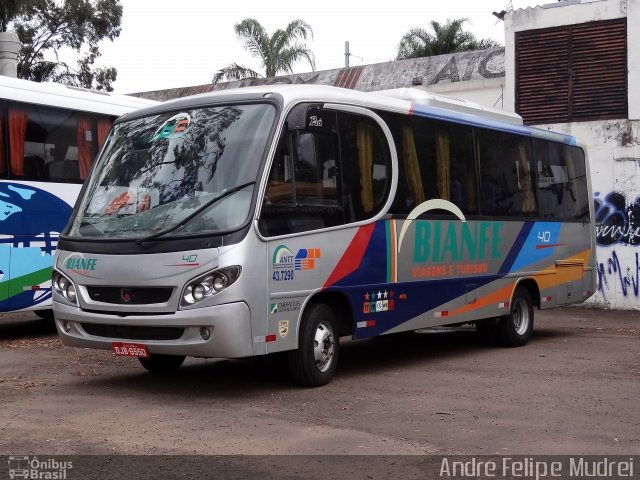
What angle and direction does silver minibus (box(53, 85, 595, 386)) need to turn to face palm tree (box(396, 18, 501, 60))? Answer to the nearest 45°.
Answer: approximately 135° to its right

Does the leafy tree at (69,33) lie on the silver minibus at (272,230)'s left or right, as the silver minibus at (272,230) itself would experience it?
on its right

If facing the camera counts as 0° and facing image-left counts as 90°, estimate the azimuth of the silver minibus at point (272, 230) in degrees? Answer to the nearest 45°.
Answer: approximately 45°

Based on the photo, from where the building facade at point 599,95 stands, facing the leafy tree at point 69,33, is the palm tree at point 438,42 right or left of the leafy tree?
right

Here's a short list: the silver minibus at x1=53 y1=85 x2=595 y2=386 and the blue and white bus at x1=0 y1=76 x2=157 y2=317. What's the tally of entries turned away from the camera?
0

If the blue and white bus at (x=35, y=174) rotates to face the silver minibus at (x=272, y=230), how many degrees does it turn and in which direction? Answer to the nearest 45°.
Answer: approximately 90° to its left

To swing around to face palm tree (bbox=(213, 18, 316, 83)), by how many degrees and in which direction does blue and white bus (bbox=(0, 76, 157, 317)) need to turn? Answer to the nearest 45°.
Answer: approximately 135° to its right

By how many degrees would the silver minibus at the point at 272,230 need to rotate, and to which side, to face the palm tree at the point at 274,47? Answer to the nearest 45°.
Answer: approximately 135° to its right

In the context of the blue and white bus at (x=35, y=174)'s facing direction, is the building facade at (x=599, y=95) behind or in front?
behind

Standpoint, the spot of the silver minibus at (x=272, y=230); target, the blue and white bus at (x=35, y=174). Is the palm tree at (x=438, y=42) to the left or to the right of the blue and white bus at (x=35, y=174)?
right
